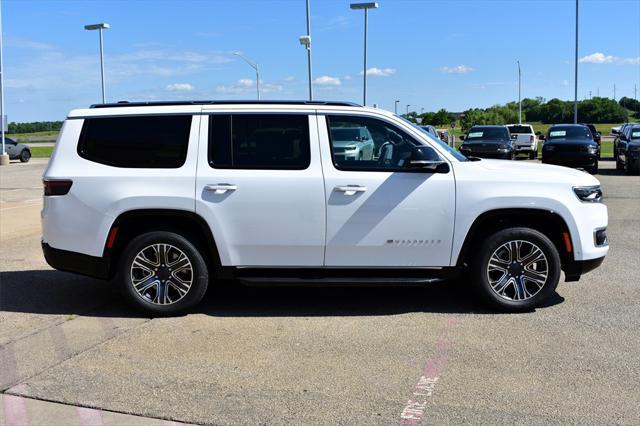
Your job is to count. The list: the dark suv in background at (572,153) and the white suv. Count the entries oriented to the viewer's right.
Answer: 1

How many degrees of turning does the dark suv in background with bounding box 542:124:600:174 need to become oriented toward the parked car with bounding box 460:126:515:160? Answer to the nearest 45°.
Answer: approximately 135° to its right

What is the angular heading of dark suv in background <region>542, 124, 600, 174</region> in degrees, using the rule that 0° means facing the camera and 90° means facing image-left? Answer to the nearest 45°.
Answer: approximately 0°

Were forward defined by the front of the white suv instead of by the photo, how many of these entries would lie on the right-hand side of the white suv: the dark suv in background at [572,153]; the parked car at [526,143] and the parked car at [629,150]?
0

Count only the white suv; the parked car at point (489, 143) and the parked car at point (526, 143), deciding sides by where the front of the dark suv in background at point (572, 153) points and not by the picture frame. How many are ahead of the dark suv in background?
1

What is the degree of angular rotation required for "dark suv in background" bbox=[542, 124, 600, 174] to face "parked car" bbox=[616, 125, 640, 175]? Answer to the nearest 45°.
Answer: approximately 135° to its left

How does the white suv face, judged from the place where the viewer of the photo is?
facing to the right of the viewer

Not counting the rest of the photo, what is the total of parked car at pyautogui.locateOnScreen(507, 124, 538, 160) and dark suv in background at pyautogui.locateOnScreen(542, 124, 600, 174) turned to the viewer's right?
0

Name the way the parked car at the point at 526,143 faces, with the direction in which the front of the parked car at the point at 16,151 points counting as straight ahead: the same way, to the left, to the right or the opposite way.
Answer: to the left

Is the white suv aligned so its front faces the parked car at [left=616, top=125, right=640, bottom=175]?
no
